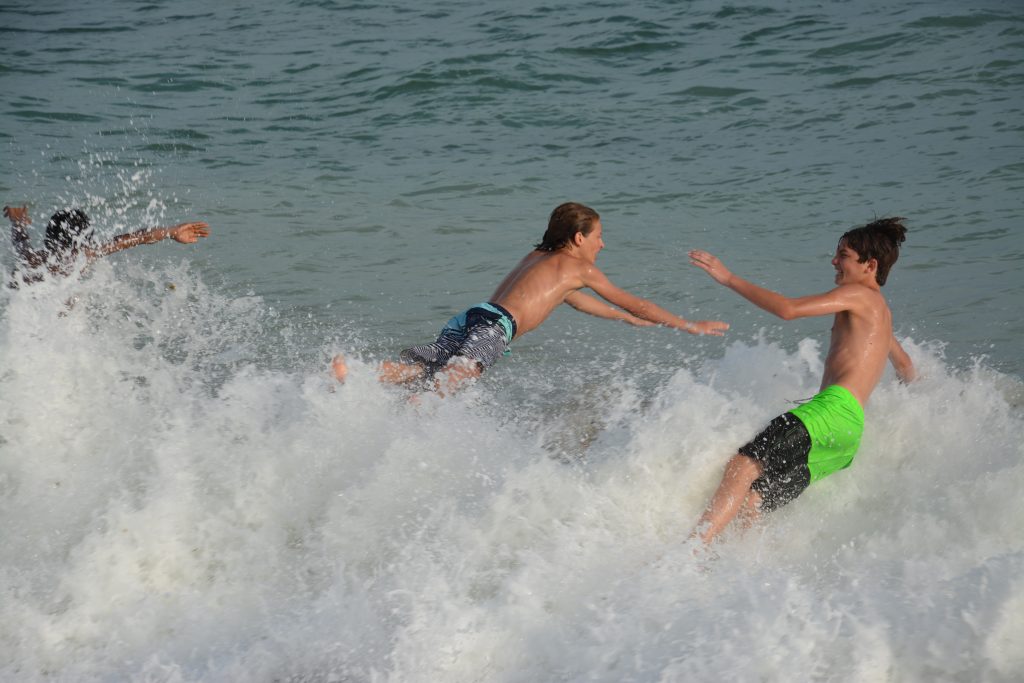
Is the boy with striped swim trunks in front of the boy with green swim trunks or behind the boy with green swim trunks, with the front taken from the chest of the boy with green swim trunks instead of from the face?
in front

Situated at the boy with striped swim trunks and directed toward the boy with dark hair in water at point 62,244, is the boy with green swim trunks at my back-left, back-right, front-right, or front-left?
back-left

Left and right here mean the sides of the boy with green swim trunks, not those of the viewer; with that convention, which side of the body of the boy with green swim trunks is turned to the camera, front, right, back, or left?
left

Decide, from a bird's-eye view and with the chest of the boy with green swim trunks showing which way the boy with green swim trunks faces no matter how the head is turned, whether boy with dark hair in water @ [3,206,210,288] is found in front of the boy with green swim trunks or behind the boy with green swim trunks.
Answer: in front

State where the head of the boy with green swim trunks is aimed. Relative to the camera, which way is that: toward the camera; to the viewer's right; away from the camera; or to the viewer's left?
to the viewer's left
